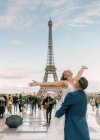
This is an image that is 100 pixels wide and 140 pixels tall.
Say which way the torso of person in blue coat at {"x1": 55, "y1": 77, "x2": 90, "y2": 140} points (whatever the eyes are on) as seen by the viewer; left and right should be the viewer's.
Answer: facing away from the viewer and to the left of the viewer

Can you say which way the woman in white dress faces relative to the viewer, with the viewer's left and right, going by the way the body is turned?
facing the viewer and to the right of the viewer
